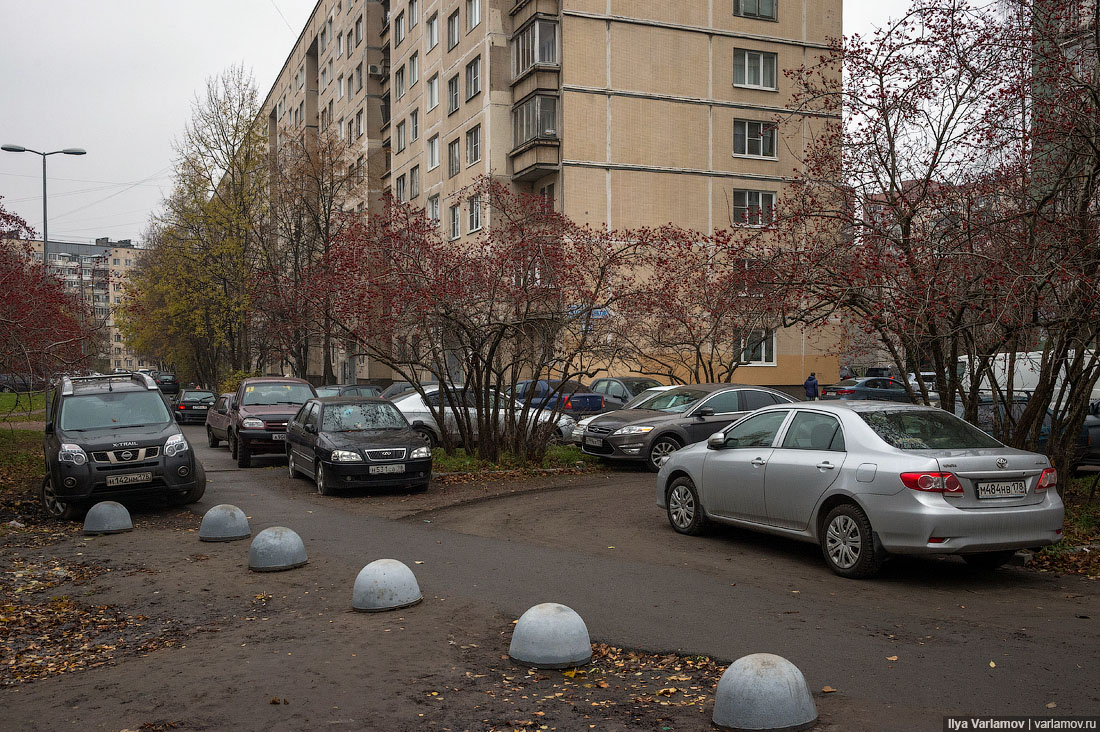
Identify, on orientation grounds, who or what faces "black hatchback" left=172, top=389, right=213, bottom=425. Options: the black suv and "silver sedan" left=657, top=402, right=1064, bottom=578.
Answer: the silver sedan

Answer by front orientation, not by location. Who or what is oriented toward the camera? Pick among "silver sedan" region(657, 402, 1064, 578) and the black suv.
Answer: the black suv

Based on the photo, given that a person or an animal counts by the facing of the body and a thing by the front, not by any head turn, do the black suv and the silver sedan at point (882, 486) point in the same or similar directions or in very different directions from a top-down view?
very different directions

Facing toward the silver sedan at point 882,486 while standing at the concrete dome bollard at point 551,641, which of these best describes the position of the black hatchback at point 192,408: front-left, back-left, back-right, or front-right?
front-left

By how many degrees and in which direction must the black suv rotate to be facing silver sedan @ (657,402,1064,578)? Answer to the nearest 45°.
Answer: approximately 45° to its left

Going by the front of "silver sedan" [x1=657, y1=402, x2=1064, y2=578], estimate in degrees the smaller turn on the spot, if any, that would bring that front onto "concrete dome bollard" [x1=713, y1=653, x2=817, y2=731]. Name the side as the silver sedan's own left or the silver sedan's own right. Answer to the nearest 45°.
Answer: approximately 135° to the silver sedan's own left

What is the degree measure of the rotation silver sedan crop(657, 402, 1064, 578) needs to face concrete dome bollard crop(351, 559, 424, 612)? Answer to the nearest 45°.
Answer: approximately 90° to its left

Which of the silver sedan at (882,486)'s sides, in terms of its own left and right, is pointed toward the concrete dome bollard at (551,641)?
left

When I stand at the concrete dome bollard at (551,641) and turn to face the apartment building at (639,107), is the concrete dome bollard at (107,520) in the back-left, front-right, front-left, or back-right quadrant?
front-left

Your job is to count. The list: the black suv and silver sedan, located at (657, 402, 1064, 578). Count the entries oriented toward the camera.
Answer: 1

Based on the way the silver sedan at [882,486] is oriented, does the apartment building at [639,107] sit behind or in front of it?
in front

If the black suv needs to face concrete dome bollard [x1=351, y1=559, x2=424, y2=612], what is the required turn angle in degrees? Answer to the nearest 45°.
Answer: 0° — it already faces it

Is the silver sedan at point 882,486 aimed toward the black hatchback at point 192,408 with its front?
yes

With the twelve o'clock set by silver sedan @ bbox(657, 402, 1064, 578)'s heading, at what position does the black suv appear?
The black suv is roughly at 11 o'clock from the silver sedan.

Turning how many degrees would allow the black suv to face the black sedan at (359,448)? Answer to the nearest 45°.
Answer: approximately 90° to its left

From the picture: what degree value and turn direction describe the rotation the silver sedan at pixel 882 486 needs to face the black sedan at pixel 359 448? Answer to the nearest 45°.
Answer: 0° — it already faces it

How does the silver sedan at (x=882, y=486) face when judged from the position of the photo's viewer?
facing away from the viewer and to the left of the viewer

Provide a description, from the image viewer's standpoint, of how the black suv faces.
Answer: facing the viewer

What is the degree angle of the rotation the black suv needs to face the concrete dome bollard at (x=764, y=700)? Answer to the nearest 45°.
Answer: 0° — it already faces it
